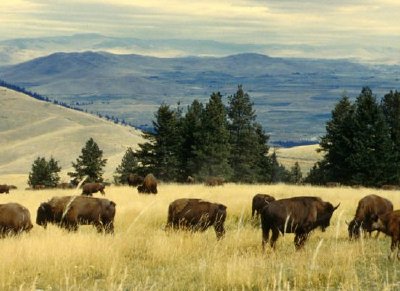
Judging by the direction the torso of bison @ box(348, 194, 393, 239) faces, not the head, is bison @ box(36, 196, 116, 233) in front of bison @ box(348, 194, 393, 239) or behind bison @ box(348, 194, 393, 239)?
in front

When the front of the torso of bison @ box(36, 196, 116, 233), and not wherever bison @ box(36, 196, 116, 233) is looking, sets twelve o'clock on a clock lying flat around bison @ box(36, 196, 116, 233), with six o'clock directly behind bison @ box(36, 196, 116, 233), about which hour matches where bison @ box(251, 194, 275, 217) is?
bison @ box(251, 194, 275, 217) is roughly at 5 o'clock from bison @ box(36, 196, 116, 233).

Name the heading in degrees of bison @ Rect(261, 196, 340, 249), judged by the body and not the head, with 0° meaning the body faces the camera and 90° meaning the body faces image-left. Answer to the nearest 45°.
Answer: approximately 270°

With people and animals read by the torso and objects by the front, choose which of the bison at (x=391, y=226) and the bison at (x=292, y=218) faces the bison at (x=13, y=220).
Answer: the bison at (x=391, y=226)

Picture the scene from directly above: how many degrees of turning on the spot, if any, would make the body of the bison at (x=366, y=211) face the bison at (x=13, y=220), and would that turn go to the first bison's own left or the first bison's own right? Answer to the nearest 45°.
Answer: approximately 45° to the first bison's own right

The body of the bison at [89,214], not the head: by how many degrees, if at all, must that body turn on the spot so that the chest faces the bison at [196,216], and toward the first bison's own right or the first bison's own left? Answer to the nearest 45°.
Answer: approximately 135° to the first bison's own left

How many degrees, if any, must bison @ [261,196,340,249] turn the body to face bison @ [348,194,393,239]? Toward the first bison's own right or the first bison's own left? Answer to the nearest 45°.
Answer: approximately 45° to the first bison's own left

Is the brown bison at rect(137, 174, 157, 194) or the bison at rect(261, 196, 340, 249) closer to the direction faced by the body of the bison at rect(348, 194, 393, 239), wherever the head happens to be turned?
the bison
